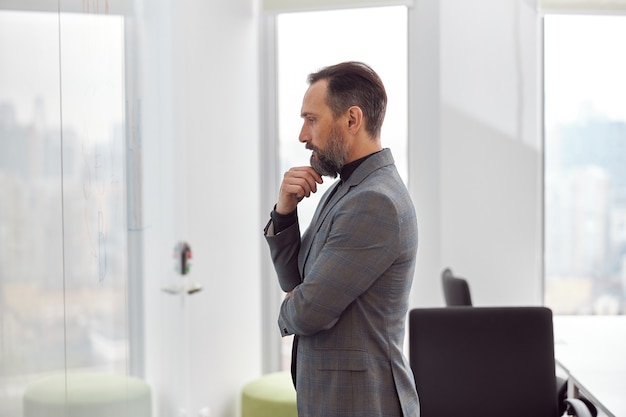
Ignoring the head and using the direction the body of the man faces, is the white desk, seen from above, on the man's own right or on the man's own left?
on the man's own right

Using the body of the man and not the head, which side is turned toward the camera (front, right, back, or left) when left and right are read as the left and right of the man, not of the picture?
left

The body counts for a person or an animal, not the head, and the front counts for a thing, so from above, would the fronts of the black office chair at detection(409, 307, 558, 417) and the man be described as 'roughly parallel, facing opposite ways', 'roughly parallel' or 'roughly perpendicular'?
roughly perpendicular

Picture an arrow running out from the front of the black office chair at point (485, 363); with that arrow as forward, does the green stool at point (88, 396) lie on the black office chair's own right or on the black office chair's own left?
on the black office chair's own left

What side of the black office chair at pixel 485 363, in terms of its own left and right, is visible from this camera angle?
back

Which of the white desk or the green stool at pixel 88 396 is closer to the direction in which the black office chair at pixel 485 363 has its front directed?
the white desk

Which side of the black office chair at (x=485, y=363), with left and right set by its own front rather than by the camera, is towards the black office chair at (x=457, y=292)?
front

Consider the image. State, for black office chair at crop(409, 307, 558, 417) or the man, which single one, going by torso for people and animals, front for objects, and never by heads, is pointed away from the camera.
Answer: the black office chair

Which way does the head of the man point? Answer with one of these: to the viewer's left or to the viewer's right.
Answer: to the viewer's left

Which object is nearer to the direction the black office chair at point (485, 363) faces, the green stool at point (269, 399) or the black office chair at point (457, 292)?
the black office chair

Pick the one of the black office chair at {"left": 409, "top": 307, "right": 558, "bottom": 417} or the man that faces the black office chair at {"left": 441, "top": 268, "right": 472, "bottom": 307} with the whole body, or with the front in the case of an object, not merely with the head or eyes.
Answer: the black office chair at {"left": 409, "top": 307, "right": 558, "bottom": 417}

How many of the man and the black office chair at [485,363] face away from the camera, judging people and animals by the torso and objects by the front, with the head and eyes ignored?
1
